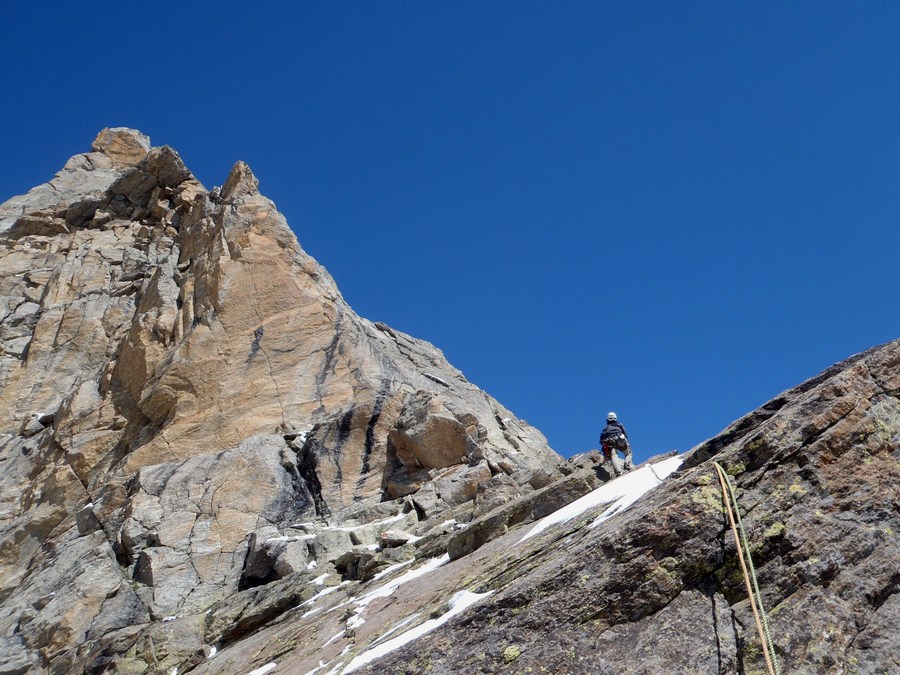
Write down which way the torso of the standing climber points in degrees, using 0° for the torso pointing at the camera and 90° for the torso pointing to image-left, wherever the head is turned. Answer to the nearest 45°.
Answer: approximately 180°

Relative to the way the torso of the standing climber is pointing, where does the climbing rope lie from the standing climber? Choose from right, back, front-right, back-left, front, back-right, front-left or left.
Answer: back
